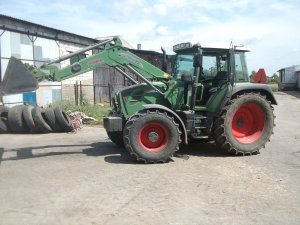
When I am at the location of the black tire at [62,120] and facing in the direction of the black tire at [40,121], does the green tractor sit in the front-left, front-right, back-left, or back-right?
back-left

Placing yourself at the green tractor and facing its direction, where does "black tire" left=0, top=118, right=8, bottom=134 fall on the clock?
The black tire is roughly at 1 o'clock from the green tractor.

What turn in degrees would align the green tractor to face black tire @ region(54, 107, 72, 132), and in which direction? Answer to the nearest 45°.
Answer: approximately 45° to its right

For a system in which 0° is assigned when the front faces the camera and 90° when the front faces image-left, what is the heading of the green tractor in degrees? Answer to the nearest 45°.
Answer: approximately 90°

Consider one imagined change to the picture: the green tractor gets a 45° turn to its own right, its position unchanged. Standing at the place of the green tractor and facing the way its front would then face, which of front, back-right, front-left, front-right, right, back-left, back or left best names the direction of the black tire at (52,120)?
front

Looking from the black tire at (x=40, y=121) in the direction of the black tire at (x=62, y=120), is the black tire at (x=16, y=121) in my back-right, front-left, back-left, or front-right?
back-left

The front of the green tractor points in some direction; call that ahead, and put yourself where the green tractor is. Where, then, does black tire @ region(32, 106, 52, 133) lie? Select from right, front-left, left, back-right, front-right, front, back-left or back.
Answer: front-right

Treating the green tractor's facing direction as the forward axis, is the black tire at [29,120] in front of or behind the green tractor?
in front

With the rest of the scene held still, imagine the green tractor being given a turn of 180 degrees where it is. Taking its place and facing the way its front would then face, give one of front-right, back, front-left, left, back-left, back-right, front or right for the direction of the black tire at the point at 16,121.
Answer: back-left
